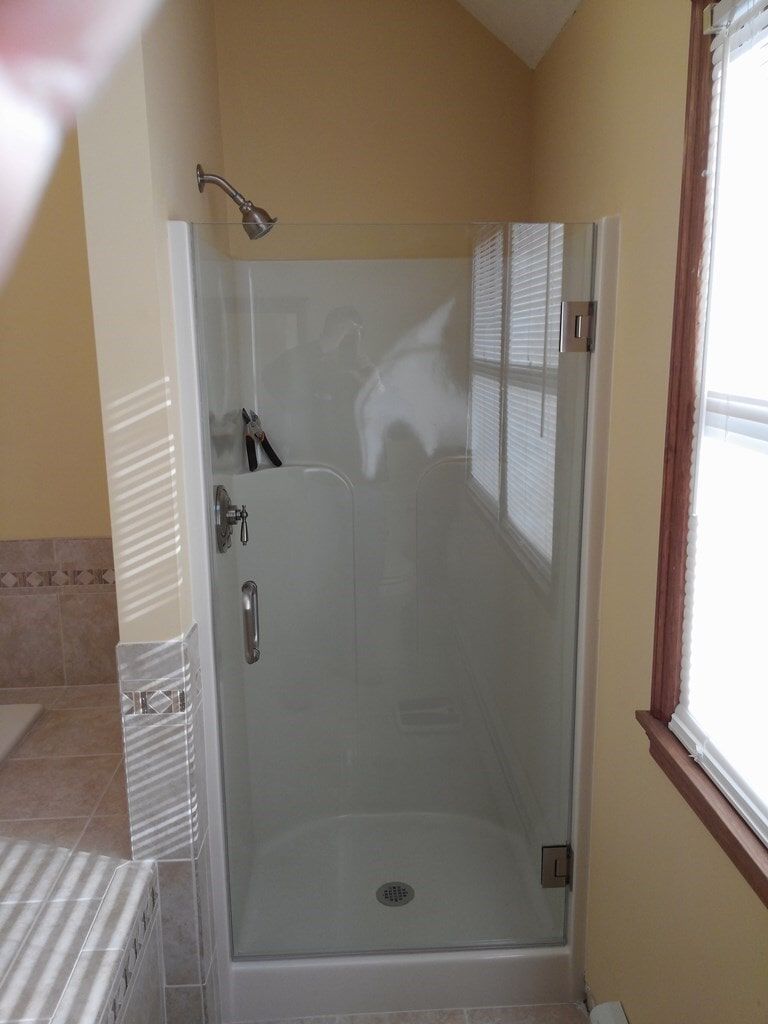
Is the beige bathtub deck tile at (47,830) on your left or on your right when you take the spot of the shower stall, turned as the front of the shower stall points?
on your right

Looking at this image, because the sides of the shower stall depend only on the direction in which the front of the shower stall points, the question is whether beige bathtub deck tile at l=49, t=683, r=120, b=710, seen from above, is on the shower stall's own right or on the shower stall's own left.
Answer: on the shower stall's own right

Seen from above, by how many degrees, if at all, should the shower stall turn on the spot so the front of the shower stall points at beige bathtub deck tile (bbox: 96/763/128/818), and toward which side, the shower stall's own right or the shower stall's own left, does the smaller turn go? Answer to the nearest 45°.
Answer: approximately 90° to the shower stall's own right

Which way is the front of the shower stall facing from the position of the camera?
facing the viewer

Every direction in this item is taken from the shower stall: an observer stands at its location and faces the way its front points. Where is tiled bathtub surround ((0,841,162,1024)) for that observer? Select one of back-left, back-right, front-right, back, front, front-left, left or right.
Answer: front-right

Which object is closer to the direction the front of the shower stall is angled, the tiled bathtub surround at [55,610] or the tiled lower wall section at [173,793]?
the tiled lower wall section

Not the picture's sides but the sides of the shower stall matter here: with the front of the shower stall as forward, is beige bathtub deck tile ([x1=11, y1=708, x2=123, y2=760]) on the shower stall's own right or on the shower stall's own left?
on the shower stall's own right

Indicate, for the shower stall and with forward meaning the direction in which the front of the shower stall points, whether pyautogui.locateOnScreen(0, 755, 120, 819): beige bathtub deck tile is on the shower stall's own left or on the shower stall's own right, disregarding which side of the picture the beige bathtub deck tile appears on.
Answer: on the shower stall's own right

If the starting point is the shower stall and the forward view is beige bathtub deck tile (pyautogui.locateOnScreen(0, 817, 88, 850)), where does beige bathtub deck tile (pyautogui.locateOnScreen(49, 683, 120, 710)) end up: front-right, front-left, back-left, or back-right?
front-right

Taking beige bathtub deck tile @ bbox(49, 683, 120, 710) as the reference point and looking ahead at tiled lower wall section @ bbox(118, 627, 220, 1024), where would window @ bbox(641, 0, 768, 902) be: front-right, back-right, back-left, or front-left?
front-left

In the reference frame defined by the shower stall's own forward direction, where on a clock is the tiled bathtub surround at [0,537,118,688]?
The tiled bathtub surround is roughly at 4 o'clock from the shower stall.

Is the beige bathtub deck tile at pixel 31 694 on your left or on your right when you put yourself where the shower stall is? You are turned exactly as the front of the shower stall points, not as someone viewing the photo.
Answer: on your right

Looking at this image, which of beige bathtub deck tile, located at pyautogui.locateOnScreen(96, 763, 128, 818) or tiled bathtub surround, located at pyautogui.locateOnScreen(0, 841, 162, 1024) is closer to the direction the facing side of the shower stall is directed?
the tiled bathtub surround

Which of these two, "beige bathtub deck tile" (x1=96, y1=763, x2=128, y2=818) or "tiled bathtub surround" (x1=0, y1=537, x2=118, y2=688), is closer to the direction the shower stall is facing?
the beige bathtub deck tile
